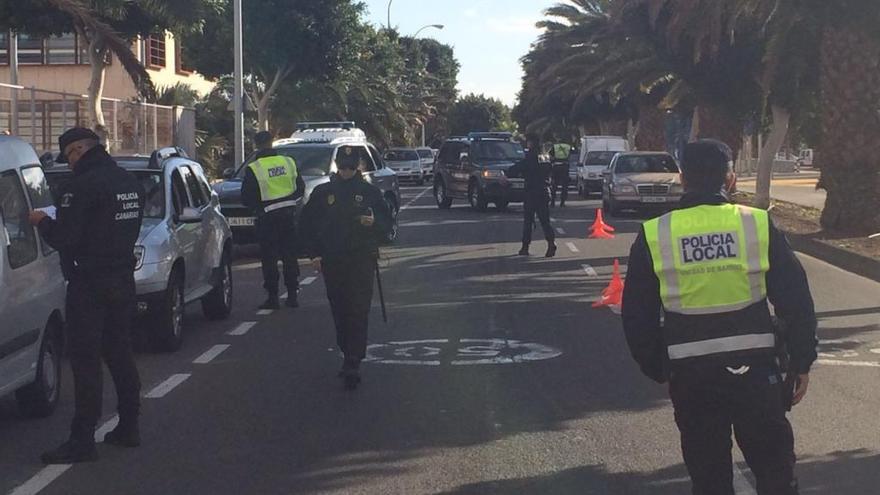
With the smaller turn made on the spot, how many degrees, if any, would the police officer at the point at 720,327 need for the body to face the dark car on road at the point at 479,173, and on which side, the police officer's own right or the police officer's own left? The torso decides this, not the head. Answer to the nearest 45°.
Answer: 0° — they already face it

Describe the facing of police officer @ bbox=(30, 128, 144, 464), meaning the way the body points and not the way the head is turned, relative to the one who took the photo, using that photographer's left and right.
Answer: facing away from the viewer and to the left of the viewer

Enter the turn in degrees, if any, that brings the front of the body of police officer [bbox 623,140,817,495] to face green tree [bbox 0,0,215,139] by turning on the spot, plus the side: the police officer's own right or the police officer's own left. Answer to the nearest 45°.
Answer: approximately 45° to the police officer's own left

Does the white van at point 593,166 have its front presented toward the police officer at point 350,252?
yes

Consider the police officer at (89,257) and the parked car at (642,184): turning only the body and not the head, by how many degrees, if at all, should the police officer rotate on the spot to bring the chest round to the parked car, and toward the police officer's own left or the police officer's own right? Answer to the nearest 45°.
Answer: approximately 90° to the police officer's own right

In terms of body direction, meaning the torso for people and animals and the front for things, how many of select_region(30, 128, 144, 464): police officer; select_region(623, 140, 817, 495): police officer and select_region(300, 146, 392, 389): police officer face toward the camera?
1

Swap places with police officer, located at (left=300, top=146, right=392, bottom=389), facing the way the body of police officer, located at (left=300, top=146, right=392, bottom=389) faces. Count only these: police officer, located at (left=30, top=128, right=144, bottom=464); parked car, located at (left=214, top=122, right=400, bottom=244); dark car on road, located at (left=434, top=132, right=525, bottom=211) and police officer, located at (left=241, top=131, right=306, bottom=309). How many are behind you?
3

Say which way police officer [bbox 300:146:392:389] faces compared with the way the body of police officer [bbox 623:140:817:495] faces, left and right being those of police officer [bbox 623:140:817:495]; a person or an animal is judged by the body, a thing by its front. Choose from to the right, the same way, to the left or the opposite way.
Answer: the opposite way

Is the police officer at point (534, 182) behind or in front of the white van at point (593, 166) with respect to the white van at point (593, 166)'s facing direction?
in front

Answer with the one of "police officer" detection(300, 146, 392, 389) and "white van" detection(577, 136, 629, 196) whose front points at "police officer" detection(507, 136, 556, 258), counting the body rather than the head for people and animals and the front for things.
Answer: the white van

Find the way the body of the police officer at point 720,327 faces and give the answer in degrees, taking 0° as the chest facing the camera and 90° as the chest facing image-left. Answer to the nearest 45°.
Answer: approximately 180°

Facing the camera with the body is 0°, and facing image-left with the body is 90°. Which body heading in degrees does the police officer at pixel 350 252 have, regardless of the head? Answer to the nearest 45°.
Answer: approximately 0°

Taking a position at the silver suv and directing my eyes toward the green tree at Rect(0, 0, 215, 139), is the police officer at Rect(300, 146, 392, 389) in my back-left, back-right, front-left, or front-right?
back-right

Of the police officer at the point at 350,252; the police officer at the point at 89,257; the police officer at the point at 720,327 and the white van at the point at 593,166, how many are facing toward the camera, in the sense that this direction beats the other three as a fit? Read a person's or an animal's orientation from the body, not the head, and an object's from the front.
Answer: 2
